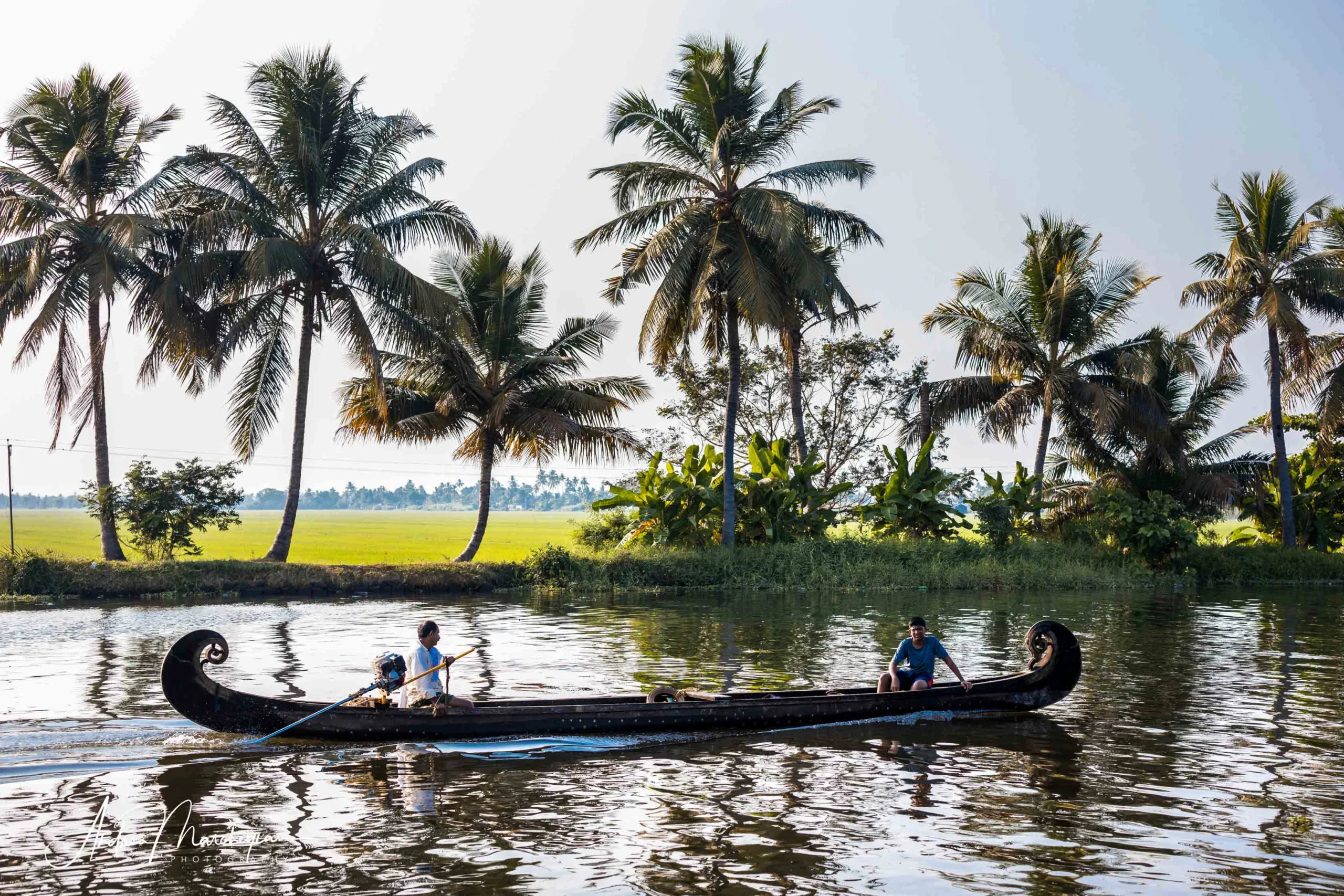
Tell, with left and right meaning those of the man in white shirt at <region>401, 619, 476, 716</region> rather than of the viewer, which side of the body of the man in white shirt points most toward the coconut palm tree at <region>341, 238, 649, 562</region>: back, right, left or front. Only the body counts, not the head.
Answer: left

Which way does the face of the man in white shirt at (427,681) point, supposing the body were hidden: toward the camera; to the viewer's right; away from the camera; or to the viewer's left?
to the viewer's right

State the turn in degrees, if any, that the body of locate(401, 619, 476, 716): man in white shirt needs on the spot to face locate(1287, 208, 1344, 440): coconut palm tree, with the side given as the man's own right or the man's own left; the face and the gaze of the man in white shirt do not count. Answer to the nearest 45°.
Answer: approximately 45° to the man's own left

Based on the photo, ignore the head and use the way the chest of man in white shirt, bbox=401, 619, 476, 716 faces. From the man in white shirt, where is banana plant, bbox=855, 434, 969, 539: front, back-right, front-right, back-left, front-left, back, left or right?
front-left

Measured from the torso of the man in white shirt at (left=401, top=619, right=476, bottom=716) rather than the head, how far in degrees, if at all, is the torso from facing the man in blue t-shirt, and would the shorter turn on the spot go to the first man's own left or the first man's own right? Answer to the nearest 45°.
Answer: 0° — they already face them

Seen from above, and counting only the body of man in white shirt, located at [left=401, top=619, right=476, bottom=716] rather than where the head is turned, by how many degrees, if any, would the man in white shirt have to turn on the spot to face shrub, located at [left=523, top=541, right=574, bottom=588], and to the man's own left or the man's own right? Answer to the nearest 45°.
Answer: approximately 90° to the man's own left

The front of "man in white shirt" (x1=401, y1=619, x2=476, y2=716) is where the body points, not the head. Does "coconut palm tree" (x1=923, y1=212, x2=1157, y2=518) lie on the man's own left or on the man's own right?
on the man's own left

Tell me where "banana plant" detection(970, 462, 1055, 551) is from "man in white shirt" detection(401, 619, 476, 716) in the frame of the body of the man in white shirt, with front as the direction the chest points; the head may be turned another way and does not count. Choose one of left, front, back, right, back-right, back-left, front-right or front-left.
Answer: front-left

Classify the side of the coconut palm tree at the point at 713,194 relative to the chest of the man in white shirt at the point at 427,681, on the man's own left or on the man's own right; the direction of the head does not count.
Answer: on the man's own left

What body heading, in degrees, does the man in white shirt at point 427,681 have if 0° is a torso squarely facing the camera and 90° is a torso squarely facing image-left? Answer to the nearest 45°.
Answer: approximately 270°

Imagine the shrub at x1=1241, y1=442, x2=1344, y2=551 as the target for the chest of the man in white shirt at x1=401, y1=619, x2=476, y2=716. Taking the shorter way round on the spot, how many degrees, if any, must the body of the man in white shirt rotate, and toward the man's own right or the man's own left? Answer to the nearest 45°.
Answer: approximately 45° to the man's own left
